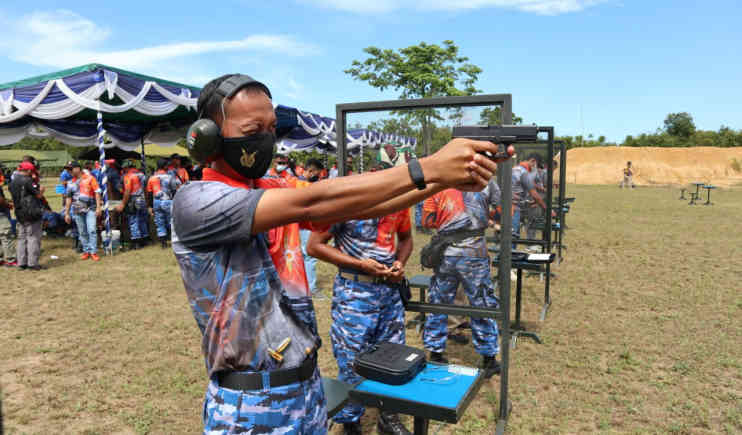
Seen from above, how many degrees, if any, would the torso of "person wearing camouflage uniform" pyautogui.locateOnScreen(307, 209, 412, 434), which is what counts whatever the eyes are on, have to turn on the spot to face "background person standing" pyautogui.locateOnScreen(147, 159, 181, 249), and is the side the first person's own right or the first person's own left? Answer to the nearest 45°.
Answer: approximately 180°

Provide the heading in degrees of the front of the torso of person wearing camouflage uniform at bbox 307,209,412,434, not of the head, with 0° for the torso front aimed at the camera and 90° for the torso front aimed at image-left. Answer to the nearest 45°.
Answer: approximately 315°

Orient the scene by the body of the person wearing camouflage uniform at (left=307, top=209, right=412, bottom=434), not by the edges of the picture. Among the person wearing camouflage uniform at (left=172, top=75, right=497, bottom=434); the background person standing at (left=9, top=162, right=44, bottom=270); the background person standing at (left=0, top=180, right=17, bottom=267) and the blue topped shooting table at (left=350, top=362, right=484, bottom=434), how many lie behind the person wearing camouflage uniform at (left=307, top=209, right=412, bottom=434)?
2

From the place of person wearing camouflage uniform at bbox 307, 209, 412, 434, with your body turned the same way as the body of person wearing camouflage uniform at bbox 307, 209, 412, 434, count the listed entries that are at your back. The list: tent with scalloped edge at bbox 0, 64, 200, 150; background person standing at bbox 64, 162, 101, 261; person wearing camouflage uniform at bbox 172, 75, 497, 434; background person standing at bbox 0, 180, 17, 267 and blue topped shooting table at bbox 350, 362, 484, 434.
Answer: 3
